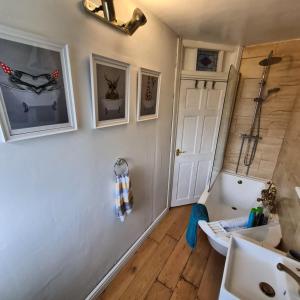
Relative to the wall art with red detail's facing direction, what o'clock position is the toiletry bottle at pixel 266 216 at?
The toiletry bottle is roughly at 11 o'clock from the wall art with red detail.

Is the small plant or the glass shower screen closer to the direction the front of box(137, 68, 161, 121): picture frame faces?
the small plant

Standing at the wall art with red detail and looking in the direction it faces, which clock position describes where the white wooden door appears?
The white wooden door is roughly at 10 o'clock from the wall art with red detail.

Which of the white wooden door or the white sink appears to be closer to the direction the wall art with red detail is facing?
the white sink

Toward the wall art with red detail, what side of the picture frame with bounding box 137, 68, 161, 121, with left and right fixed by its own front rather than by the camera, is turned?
right

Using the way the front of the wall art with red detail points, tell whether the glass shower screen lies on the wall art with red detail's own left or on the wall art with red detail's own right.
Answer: on the wall art with red detail's own left
